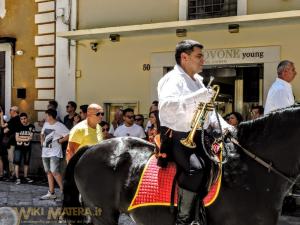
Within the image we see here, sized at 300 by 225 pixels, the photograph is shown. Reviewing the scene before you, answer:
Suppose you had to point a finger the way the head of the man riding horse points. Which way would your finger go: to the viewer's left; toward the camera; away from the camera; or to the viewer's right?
to the viewer's right

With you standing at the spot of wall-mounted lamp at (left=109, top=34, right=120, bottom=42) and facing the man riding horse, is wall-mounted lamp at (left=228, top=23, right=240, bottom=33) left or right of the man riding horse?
left

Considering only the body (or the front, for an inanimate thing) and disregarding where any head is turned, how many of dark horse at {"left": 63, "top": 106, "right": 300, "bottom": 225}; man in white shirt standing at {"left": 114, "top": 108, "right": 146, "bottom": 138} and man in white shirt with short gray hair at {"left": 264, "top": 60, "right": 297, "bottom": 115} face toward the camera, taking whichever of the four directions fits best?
1

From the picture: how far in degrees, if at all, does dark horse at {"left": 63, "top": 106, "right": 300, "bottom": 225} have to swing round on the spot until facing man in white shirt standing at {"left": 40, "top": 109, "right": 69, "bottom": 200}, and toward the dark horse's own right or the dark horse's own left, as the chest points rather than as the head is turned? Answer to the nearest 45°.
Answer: approximately 135° to the dark horse's own left

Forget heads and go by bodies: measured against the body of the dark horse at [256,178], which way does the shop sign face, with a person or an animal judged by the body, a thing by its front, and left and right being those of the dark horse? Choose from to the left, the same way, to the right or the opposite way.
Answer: to the right

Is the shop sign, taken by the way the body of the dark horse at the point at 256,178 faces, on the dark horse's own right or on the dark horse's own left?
on the dark horse's own left

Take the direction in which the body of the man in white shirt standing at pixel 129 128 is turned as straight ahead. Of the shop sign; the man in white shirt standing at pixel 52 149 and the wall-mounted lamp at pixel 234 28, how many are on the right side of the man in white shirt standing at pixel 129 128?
1

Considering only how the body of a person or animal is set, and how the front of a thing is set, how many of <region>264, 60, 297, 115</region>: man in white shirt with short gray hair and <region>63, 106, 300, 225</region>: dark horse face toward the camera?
0

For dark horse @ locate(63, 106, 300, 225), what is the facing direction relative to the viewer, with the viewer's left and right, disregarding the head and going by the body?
facing to the right of the viewer

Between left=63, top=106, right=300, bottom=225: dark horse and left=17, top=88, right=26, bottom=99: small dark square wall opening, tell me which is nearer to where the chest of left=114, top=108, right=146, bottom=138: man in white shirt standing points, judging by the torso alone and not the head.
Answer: the dark horse
